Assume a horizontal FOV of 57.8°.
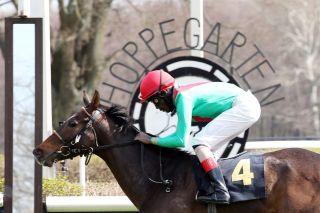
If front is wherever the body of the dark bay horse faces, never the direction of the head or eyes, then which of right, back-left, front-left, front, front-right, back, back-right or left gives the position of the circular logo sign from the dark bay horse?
right

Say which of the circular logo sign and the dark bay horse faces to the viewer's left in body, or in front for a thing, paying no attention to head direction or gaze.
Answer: the dark bay horse

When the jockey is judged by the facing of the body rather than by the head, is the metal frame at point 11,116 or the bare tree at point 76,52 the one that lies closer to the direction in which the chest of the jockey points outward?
the metal frame

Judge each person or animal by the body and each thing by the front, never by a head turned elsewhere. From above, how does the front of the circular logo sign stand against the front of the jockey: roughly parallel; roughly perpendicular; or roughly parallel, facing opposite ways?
roughly perpendicular

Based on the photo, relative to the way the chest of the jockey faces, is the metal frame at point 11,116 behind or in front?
in front

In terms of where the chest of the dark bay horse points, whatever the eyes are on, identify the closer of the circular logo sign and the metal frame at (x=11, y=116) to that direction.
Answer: the metal frame

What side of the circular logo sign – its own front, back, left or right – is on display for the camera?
front

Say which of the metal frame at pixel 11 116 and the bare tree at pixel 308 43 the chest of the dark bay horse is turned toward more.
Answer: the metal frame

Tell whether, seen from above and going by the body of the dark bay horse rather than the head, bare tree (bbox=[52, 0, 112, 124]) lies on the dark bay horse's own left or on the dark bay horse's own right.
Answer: on the dark bay horse's own right

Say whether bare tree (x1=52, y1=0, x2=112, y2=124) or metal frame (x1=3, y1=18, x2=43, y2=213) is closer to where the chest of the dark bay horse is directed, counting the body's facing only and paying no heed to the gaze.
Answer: the metal frame

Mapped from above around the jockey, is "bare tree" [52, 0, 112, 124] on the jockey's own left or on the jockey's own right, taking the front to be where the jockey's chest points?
on the jockey's own right

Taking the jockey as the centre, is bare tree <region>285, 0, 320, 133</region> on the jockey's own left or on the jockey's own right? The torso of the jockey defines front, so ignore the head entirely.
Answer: on the jockey's own right

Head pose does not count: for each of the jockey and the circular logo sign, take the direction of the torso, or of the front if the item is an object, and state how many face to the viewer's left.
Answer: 1

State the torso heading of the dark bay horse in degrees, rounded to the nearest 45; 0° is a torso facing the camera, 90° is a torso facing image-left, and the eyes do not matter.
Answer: approximately 90°

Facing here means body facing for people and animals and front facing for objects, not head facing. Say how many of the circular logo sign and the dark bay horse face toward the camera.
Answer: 1
